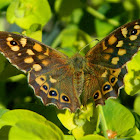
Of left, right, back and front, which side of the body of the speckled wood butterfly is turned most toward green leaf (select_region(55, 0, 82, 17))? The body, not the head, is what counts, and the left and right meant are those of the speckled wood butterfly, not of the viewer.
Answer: front

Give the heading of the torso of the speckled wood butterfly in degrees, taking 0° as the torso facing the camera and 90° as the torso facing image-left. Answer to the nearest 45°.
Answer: approximately 180°

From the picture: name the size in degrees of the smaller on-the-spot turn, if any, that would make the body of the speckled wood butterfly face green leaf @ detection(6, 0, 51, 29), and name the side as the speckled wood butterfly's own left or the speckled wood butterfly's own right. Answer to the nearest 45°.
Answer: approximately 45° to the speckled wood butterfly's own left

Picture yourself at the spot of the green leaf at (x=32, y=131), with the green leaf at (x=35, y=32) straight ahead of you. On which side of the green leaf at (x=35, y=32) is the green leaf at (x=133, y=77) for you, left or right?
right
